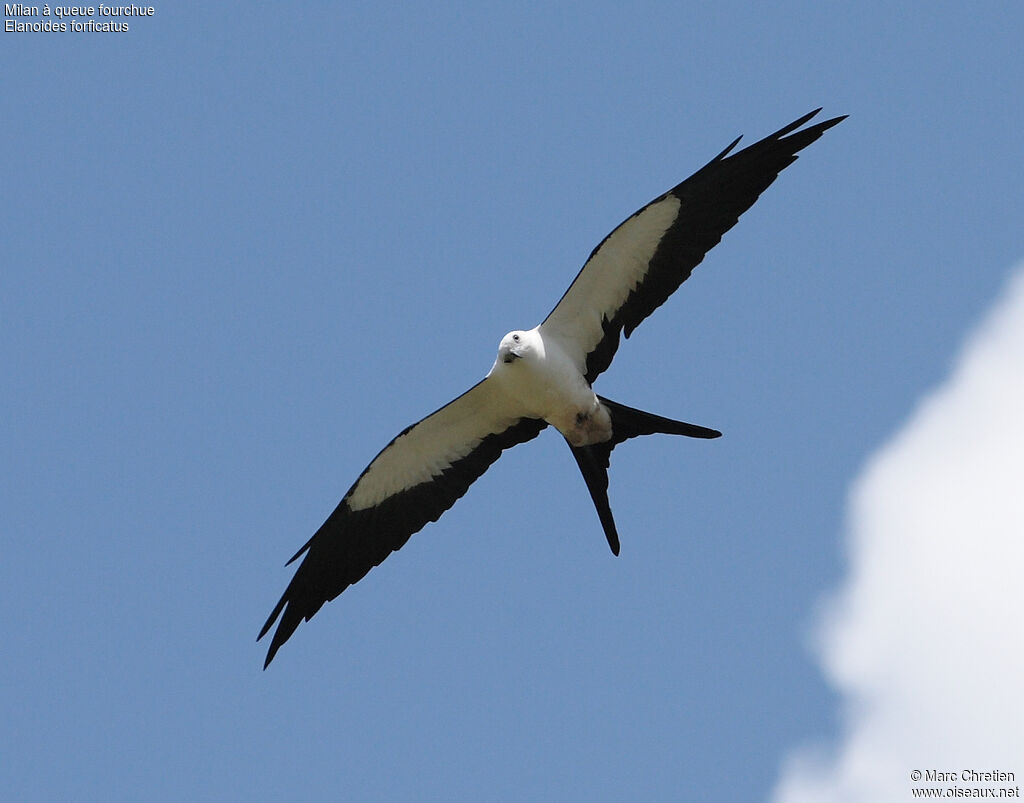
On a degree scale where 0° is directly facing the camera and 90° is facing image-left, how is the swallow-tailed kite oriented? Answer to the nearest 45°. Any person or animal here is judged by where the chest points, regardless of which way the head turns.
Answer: approximately 45°
